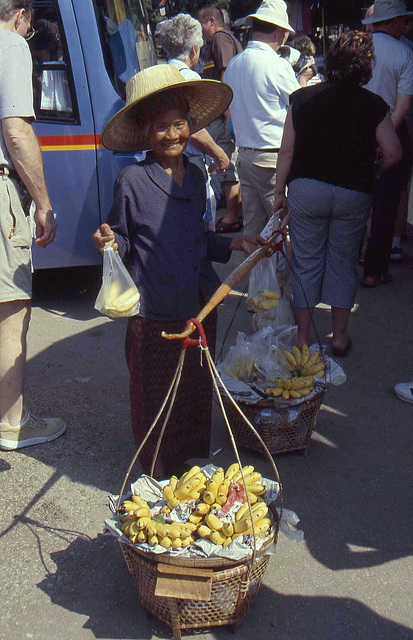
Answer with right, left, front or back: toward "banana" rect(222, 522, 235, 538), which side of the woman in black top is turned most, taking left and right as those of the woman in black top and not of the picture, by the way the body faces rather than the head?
back

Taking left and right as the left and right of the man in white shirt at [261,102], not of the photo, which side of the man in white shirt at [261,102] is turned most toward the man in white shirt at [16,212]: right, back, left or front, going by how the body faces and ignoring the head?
back

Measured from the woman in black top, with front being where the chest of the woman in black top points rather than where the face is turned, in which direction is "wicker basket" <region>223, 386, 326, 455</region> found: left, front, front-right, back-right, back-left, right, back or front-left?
back

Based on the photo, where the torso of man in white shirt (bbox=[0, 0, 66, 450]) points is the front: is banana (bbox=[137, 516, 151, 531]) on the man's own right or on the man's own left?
on the man's own right

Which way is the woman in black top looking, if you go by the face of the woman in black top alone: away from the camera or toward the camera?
away from the camera

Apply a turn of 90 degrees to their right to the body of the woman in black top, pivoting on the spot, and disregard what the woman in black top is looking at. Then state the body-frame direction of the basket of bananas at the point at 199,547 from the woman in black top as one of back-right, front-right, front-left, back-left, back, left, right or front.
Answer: right

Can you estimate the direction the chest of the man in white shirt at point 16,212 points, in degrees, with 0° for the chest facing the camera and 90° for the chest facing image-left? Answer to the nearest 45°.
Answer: approximately 270°

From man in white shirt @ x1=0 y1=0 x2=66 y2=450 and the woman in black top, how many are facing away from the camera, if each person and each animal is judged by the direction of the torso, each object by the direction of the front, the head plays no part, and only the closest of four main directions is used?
1

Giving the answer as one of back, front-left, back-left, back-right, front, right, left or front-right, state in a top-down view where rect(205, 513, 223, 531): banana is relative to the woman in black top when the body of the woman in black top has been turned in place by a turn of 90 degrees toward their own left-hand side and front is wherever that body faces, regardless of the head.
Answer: left

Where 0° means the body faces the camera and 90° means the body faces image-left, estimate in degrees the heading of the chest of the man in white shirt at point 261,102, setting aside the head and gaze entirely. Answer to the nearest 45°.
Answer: approximately 225°

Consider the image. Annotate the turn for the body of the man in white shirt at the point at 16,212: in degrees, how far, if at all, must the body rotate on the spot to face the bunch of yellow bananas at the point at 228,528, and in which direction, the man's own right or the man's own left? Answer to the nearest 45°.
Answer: approximately 90° to the man's own right

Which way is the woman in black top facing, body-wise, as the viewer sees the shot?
away from the camera

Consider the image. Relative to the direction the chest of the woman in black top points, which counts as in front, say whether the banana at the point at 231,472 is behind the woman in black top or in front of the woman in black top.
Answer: behind

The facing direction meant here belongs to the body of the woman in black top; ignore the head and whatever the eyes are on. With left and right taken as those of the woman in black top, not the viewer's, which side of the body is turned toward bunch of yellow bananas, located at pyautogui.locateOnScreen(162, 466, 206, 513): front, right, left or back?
back
